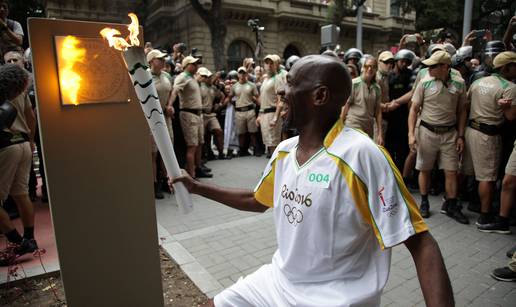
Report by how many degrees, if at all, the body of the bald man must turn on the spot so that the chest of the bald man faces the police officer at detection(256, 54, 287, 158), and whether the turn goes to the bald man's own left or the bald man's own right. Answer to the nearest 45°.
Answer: approximately 135° to the bald man's own right

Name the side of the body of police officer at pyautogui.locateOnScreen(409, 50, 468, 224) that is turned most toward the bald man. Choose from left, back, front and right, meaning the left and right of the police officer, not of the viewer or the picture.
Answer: front

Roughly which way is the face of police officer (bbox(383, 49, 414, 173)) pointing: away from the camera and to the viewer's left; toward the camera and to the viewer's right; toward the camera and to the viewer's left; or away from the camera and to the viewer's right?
toward the camera and to the viewer's left

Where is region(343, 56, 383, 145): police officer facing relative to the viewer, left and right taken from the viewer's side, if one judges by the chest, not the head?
facing the viewer

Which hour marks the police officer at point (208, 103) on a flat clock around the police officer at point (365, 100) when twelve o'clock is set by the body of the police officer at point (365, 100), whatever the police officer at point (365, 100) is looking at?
the police officer at point (208, 103) is roughly at 4 o'clock from the police officer at point (365, 100).

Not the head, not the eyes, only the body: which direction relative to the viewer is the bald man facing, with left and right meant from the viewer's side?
facing the viewer and to the left of the viewer

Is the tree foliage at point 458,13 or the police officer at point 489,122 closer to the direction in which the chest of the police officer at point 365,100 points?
the police officer

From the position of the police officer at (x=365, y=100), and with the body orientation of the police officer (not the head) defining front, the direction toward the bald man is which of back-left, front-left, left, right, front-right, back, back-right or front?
front

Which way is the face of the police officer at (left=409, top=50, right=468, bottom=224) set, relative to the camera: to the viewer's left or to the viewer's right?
to the viewer's left

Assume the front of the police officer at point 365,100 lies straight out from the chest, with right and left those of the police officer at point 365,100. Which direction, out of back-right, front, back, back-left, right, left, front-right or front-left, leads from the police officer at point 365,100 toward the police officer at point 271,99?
back-right

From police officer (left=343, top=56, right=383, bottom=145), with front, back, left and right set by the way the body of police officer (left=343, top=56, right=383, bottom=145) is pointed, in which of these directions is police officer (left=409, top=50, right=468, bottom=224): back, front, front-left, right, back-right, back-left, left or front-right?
front-left

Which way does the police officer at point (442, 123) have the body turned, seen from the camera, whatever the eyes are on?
toward the camera
